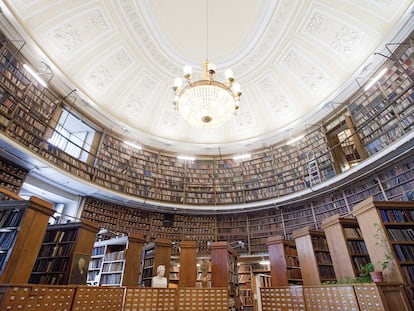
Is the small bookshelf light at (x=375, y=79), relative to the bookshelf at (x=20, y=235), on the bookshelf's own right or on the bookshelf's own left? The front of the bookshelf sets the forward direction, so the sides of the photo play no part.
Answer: on the bookshelf's own left

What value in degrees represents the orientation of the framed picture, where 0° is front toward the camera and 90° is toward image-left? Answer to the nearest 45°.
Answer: approximately 315°

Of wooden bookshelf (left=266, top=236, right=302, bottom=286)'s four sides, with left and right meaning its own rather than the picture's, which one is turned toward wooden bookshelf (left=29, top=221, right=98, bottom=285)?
right

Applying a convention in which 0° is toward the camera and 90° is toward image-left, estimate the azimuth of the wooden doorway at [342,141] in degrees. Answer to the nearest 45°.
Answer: approximately 45°

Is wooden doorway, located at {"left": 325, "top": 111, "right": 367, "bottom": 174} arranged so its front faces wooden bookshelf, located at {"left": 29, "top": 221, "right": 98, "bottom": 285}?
yes
